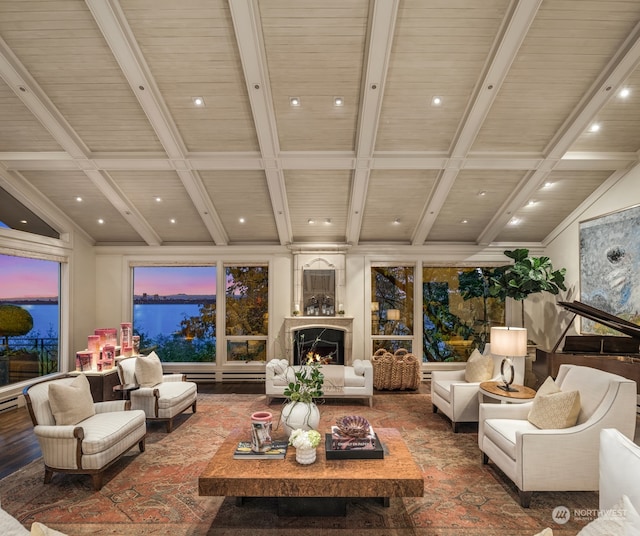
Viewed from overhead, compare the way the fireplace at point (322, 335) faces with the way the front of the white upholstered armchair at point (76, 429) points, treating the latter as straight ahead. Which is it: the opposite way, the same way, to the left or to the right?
to the right

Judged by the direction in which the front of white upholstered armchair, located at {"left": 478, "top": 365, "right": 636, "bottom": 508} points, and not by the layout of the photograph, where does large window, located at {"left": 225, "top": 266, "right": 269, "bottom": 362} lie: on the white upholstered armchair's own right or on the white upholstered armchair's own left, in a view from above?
on the white upholstered armchair's own right

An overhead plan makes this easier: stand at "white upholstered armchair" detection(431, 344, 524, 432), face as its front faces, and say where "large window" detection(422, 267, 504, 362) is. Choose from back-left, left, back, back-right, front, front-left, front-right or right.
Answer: back-right

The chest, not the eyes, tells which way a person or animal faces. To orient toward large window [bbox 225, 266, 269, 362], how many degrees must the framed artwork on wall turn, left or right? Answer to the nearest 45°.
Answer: approximately 45° to its right

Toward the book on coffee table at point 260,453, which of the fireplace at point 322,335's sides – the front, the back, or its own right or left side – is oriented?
front

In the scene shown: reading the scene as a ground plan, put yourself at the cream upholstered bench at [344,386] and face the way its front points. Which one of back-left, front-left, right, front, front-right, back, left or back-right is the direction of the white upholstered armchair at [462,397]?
front-left

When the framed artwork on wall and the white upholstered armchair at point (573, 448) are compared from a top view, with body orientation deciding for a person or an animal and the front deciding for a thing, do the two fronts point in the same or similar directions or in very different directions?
same or similar directions

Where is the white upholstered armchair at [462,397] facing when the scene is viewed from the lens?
facing the viewer and to the left of the viewer

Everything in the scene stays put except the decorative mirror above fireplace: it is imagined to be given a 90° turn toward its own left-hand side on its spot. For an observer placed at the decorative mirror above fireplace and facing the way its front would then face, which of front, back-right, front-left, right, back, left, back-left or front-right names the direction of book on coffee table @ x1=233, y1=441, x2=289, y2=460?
right

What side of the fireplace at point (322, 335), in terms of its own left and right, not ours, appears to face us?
front

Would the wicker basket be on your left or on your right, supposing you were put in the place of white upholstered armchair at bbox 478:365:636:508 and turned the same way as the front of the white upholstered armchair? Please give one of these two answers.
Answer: on your right

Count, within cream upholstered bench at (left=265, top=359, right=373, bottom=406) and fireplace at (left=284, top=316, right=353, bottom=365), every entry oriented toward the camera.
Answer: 2

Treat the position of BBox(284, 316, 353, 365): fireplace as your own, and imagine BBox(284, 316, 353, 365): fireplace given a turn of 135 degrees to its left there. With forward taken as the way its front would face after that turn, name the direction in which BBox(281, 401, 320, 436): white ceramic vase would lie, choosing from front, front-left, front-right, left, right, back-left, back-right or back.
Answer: back-right

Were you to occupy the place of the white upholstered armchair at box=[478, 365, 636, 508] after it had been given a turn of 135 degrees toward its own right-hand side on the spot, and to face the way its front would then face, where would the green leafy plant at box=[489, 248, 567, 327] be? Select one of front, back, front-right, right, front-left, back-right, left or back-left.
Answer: front

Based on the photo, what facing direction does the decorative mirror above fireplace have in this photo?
toward the camera

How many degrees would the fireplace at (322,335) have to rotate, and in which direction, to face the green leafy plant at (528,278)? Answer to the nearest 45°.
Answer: approximately 90° to its left

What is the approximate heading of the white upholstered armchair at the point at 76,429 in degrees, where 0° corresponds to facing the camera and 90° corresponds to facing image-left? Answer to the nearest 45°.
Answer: approximately 315°

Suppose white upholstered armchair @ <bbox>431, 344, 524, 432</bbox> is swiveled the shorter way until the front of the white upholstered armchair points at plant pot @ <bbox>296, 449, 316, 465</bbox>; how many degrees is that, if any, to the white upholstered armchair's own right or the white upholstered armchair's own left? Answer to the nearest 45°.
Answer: approximately 45° to the white upholstered armchair's own left
